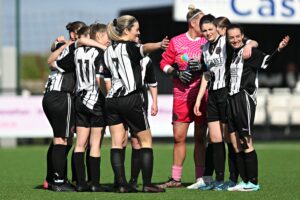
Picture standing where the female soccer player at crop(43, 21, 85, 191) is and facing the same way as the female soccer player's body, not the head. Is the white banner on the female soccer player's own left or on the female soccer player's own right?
on the female soccer player's own left

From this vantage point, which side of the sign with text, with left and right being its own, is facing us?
front

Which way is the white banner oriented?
toward the camera

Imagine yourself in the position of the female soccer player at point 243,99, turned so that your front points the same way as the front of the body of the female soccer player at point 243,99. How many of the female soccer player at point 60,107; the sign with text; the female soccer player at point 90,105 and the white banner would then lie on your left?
0

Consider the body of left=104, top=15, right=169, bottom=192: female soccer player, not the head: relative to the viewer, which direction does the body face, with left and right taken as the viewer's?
facing away from the viewer and to the right of the viewer

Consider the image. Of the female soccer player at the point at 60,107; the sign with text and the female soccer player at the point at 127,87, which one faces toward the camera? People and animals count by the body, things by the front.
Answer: the sign with text

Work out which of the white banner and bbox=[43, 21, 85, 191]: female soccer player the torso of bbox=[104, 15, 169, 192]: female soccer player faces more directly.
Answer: the white banner

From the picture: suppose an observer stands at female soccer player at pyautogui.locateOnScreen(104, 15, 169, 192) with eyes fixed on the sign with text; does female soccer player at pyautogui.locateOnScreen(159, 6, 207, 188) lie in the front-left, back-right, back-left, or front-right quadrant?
front-right

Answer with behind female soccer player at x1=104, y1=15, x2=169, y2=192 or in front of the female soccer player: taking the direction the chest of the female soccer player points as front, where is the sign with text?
in front

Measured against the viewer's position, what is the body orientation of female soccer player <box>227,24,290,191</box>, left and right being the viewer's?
facing the viewer and to the left of the viewer

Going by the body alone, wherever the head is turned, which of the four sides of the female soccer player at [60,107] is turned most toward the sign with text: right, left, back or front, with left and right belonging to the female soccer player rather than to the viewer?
front

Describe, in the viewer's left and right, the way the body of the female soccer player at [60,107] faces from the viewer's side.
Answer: facing away from the viewer and to the right of the viewer

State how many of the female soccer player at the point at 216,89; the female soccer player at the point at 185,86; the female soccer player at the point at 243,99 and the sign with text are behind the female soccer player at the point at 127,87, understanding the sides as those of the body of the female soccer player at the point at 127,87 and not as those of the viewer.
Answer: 0

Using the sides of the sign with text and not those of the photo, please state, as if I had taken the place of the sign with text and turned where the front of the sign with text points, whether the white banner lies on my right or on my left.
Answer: on my right

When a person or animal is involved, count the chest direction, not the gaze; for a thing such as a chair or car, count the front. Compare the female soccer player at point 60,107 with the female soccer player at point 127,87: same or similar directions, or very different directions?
same or similar directions

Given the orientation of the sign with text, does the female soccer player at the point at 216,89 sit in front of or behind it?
in front

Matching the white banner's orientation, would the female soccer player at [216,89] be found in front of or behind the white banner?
in front
